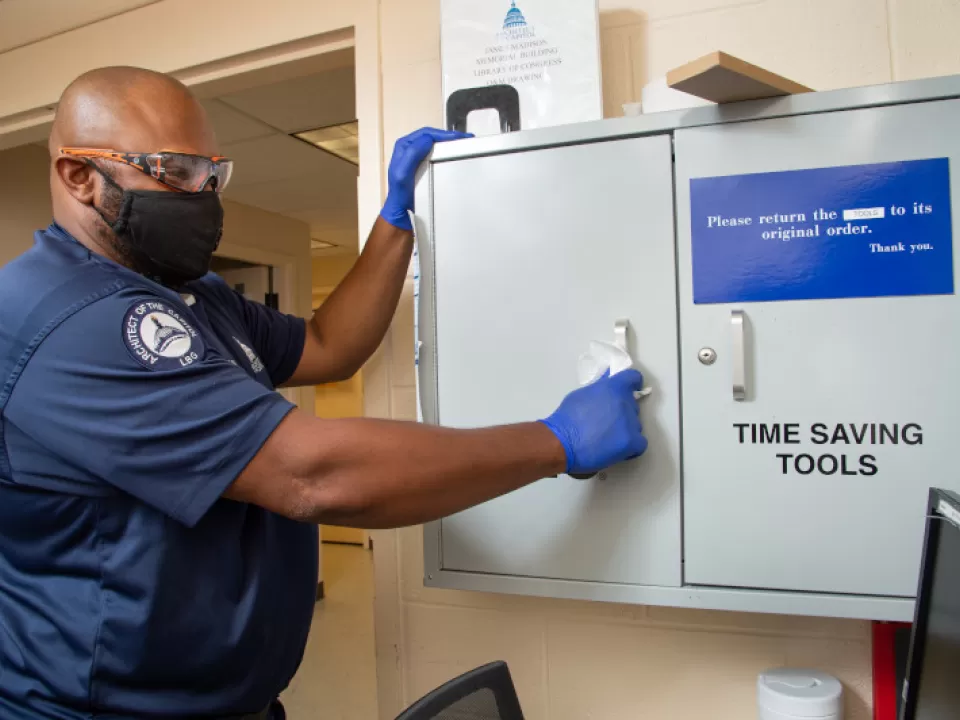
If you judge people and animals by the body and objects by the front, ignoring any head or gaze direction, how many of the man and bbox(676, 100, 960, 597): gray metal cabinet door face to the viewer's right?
1

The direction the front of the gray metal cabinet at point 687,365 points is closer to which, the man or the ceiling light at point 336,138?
the man

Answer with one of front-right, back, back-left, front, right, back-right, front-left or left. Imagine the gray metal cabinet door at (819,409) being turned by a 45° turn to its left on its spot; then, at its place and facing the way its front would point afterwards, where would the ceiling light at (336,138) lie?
back

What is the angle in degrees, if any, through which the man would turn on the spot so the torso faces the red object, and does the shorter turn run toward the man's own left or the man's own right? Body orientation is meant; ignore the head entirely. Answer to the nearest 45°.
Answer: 0° — they already face it

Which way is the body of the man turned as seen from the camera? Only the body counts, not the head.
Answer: to the viewer's right

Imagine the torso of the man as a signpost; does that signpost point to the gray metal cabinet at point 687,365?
yes

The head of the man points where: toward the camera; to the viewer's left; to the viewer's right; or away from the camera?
to the viewer's right

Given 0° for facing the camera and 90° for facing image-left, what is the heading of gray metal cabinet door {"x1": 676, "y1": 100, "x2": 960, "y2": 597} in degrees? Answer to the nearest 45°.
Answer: approximately 0°
